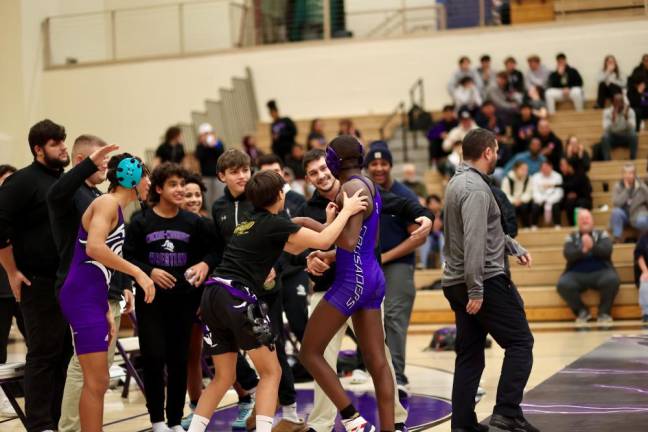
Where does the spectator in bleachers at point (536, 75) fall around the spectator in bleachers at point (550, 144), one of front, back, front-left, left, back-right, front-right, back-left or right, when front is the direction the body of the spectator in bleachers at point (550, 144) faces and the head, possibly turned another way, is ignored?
back-right

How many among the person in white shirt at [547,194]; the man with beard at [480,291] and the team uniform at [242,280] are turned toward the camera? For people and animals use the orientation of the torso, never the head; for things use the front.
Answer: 1

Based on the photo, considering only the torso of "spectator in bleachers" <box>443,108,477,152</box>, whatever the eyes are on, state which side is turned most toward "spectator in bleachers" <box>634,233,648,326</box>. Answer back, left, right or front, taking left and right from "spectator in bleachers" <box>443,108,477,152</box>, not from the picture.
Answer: left

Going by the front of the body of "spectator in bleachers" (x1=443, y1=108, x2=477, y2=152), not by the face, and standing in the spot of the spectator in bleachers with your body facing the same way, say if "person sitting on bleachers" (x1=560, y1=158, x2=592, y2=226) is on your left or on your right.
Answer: on your left

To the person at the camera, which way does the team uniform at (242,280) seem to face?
facing away from the viewer and to the right of the viewer

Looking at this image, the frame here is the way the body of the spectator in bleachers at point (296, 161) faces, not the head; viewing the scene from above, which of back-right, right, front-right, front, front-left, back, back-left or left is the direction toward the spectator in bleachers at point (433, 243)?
front-left

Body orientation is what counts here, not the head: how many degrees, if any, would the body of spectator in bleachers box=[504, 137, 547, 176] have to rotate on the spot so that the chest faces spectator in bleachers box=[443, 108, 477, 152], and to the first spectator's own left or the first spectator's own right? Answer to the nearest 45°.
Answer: approximately 135° to the first spectator's own right

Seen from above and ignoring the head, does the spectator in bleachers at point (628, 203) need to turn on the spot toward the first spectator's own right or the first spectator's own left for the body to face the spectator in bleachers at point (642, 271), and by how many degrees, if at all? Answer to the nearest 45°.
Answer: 0° — they already face them
